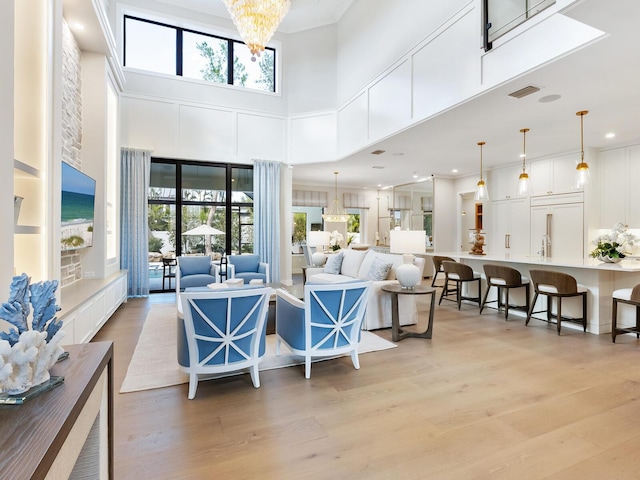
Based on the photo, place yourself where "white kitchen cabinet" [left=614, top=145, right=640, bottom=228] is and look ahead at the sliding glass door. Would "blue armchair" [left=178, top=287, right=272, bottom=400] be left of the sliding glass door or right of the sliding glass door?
left

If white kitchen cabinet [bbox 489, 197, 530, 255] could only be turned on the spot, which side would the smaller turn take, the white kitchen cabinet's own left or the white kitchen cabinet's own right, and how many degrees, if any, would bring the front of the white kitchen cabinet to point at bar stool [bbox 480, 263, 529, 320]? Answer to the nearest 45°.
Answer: approximately 45° to the white kitchen cabinet's own left

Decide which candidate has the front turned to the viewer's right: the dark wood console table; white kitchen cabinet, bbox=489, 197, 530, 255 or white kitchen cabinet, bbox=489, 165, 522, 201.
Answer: the dark wood console table

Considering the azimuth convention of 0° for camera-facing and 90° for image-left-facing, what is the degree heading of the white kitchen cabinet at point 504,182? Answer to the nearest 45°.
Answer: approximately 45°

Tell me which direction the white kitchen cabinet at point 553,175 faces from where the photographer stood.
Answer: facing the viewer and to the left of the viewer

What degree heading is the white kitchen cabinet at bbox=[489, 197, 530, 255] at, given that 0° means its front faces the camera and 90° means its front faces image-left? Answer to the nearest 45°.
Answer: approximately 45°

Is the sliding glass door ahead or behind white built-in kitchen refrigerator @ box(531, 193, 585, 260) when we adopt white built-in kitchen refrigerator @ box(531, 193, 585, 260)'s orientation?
ahead

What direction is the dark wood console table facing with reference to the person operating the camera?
facing to the right of the viewer

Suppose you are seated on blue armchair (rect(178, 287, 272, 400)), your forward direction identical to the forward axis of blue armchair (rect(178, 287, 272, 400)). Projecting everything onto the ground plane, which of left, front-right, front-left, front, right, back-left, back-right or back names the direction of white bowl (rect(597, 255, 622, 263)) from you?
right

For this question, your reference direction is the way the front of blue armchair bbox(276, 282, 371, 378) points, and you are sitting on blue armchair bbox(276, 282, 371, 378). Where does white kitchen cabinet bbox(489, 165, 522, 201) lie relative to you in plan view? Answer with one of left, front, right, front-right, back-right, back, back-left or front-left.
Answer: right

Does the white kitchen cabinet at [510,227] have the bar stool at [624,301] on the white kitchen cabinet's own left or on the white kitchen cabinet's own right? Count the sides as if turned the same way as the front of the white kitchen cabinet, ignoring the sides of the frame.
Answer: on the white kitchen cabinet's own left

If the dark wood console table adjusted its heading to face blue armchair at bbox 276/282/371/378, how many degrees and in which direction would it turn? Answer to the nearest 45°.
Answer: approximately 45° to its left
